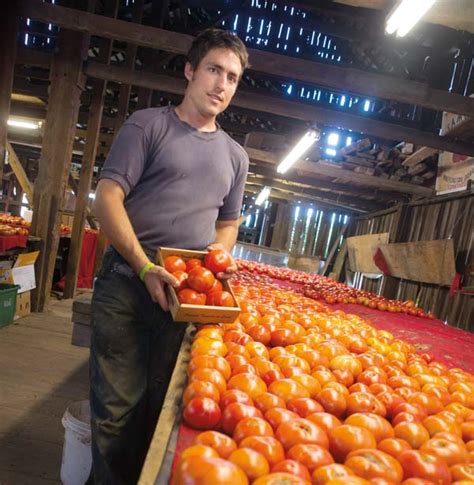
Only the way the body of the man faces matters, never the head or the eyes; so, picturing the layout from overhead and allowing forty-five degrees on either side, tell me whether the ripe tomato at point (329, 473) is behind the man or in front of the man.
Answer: in front

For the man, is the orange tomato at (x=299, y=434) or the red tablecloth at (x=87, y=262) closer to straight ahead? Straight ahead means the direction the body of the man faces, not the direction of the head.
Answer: the orange tomato

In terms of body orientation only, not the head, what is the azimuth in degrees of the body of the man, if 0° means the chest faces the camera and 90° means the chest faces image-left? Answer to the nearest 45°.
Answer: approximately 315°

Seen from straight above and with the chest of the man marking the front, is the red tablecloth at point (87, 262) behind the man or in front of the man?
behind

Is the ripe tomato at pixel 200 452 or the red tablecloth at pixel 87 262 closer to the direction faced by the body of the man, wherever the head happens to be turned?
the ripe tomato

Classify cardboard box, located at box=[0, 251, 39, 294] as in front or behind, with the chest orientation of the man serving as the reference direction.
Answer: behind

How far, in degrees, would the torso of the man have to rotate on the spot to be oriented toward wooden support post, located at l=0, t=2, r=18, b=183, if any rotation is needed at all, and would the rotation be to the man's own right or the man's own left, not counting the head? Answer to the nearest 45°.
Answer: approximately 180°

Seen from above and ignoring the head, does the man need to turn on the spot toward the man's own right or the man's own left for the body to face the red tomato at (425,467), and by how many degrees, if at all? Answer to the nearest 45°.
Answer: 0° — they already face it
